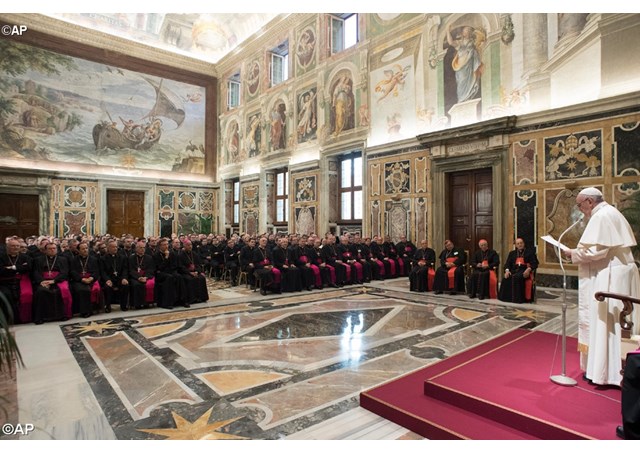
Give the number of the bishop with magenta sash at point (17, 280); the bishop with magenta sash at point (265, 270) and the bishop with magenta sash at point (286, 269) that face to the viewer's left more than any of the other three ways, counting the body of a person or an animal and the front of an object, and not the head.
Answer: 0

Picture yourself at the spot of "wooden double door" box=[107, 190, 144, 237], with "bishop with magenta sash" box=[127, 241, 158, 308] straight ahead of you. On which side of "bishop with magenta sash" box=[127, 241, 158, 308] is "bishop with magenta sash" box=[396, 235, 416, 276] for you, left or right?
left

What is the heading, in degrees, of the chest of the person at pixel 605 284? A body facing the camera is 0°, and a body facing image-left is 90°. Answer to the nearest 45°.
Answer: approximately 90°

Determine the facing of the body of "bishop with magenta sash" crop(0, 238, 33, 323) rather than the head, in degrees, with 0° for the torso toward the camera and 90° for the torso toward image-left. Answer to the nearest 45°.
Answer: approximately 315°

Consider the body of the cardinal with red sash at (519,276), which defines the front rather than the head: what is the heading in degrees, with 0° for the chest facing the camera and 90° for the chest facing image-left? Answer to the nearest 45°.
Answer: approximately 45°

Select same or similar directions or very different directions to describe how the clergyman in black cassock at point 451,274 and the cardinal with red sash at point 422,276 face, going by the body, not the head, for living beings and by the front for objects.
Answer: same or similar directions

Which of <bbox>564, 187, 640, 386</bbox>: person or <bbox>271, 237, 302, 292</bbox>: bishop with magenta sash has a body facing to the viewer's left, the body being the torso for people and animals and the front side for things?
the person

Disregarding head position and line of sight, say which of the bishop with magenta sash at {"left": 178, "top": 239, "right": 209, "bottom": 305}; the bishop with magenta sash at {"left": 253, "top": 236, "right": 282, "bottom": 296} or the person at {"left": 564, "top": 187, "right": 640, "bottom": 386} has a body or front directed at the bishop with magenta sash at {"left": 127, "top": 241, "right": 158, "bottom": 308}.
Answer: the person

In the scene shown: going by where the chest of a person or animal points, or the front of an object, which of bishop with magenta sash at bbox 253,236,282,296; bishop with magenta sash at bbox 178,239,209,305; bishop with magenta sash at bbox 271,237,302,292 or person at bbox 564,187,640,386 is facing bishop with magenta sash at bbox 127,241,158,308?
the person
